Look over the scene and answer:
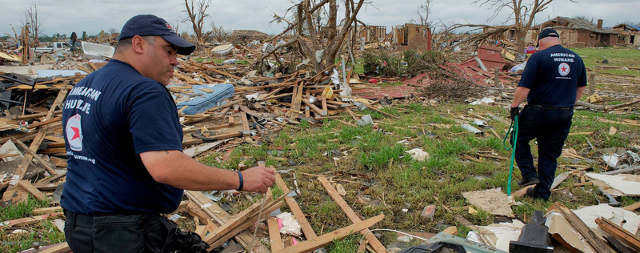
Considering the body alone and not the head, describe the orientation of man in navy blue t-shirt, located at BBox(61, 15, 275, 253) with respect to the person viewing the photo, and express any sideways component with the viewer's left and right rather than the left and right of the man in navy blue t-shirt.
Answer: facing away from the viewer and to the right of the viewer

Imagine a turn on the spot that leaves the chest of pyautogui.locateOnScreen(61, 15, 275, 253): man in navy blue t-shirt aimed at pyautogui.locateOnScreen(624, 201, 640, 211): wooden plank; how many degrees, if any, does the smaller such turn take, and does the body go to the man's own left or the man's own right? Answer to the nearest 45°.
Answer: approximately 45° to the man's own right

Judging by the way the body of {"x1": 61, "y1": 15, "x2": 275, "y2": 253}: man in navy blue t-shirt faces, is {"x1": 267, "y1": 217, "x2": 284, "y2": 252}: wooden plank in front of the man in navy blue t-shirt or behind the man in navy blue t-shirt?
in front

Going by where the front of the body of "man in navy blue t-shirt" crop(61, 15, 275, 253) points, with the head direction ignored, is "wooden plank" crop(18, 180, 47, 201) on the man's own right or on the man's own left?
on the man's own left

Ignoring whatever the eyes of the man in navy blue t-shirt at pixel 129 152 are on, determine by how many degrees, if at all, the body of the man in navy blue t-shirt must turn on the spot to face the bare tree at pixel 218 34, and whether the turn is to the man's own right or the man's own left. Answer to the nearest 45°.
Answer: approximately 45° to the man's own left

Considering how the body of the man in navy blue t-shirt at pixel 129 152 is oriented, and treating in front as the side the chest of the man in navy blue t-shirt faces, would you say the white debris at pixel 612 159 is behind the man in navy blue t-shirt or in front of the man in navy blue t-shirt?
in front

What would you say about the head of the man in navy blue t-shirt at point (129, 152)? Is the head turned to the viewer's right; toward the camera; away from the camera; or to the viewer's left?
to the viewer's right
